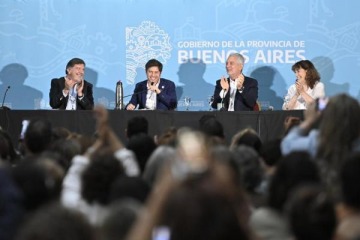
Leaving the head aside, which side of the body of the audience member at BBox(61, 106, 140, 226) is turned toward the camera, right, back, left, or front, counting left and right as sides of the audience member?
back

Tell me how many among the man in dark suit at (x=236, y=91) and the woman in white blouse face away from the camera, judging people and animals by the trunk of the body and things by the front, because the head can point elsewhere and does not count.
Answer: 0

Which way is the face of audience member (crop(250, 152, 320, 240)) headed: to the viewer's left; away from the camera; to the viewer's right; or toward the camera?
away from the camera

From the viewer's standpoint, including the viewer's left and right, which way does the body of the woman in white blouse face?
facing the viewer and to the left of the viewer

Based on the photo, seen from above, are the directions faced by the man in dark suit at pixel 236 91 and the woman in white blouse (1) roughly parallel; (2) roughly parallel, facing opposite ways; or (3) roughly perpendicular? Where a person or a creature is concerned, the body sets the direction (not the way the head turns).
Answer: roughly parallel

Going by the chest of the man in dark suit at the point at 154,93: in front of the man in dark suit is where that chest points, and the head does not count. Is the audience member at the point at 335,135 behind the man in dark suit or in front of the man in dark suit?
in front

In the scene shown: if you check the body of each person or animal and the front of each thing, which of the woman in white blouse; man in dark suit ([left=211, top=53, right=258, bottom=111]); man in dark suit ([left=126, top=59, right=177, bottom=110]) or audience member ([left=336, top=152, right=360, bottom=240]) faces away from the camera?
the audience member

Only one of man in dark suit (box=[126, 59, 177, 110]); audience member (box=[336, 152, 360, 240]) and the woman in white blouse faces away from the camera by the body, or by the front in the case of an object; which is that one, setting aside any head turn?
the audience member

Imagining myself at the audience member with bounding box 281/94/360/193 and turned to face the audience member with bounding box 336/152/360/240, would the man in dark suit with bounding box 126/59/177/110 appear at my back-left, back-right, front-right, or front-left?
back-right

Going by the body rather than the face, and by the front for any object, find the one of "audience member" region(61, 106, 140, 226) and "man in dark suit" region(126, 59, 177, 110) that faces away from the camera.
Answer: the audience member

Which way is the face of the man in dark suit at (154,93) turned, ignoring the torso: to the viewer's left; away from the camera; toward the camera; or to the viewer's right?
toward the camera

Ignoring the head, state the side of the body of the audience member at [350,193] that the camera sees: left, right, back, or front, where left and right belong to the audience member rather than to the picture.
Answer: back

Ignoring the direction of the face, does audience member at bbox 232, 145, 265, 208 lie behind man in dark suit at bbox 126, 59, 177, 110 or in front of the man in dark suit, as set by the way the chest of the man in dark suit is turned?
in front

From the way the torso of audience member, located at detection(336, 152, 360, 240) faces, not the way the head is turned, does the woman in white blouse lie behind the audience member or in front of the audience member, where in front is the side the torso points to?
in front

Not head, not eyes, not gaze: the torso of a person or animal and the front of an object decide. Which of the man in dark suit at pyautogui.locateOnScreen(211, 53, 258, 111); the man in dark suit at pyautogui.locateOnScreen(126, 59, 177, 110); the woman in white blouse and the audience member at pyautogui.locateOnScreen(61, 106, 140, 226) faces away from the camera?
the audience member

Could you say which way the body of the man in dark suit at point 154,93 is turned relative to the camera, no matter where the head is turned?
toward the camera

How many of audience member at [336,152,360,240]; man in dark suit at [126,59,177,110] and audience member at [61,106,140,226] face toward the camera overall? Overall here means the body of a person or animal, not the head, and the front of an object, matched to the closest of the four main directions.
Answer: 1
